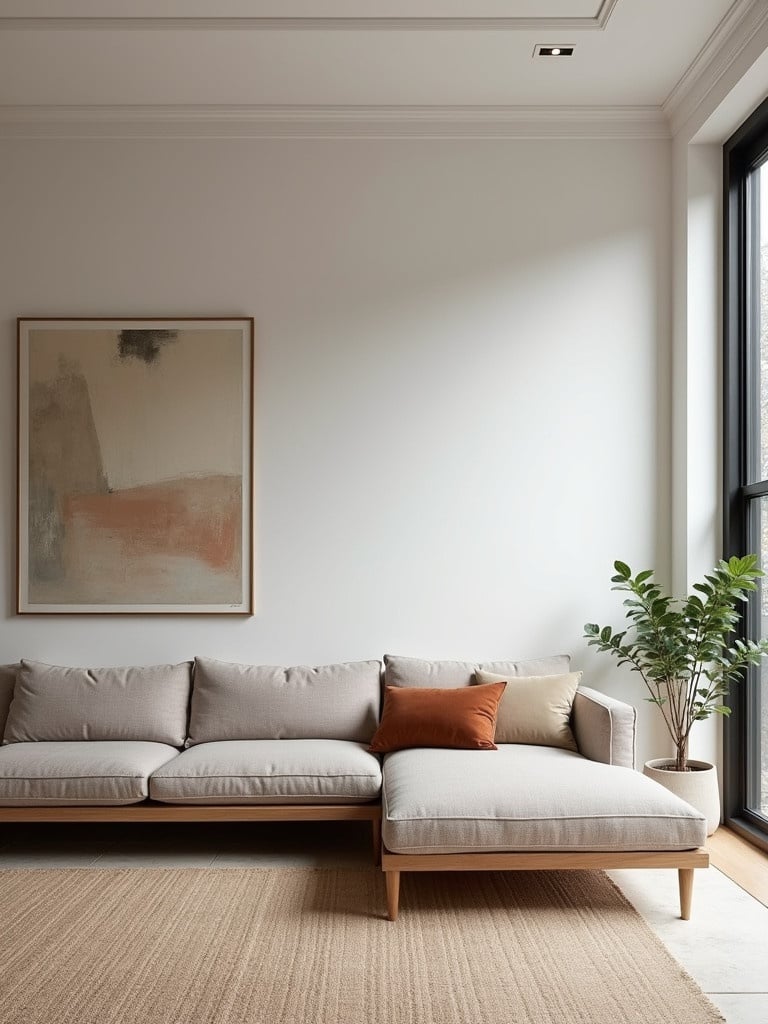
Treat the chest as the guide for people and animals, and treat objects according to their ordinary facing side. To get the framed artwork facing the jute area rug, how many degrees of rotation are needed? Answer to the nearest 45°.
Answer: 0° — it already faces it

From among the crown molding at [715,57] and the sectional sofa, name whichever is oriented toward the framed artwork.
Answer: the crown molding

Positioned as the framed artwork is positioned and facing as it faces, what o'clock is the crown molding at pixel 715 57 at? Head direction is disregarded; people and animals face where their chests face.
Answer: The crown molding is roughly at 10 o'clock from the framed artwork.

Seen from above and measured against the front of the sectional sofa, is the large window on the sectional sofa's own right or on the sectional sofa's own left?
on the sectional sofa's own left

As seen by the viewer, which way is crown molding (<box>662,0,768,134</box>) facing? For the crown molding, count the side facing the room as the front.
to the viewer's left

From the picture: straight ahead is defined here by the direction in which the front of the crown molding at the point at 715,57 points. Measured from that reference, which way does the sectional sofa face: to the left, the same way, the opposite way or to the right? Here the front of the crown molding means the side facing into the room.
to the left

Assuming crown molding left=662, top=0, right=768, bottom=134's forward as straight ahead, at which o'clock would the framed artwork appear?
The framed artwork is roughly at 12 o'clock from the crown molding.

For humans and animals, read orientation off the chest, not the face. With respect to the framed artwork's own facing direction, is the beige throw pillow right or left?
on its left
